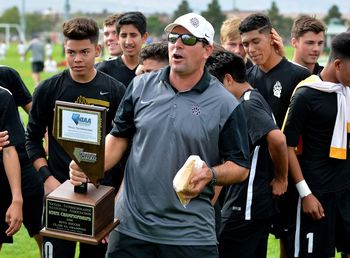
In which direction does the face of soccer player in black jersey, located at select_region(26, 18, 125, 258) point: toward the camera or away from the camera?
toward the camera

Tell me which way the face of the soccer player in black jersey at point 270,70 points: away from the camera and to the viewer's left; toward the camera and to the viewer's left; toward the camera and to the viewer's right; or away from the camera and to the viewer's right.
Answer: toward the camera and to the viewer's left

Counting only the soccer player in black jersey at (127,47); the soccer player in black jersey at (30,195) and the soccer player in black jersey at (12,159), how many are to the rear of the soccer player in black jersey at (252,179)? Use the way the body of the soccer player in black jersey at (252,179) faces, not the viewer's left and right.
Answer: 0

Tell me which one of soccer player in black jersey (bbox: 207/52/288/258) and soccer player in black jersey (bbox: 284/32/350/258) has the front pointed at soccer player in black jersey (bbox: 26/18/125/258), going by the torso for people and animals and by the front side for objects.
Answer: soccer player in black jersey (bbox: 207/52/288/258)

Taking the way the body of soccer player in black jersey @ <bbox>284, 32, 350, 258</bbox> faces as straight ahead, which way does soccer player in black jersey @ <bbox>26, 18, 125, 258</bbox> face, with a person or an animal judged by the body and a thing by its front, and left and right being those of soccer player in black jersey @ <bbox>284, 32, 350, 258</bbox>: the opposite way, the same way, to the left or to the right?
the same way

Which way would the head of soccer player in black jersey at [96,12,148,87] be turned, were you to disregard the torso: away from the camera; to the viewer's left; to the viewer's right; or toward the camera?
toward the camera

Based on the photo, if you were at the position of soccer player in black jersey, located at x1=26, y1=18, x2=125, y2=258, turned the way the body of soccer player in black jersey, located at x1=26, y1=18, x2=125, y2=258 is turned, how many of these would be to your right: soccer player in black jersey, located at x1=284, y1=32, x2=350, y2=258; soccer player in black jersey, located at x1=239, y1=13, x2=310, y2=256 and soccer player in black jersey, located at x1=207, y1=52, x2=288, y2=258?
0

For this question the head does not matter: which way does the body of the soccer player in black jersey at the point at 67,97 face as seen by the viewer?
toward the camera

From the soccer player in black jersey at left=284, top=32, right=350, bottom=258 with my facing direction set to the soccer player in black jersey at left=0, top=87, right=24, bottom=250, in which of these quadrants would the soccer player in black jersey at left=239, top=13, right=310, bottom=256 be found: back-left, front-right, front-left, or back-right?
front-right

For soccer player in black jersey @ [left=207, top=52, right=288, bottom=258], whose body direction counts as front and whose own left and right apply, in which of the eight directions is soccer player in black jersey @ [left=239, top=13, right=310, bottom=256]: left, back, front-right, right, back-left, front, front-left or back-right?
right

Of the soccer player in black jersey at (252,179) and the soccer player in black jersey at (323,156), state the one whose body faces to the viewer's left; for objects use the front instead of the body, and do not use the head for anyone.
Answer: the soccer player in black jersey at (252,179)

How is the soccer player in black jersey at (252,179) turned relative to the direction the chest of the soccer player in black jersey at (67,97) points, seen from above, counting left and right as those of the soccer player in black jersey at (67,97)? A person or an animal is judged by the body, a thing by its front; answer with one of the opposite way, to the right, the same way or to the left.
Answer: to the right

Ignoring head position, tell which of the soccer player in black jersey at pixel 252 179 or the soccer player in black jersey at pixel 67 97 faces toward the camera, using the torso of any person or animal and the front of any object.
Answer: the soccer player in black jersey at pixel 67 97
